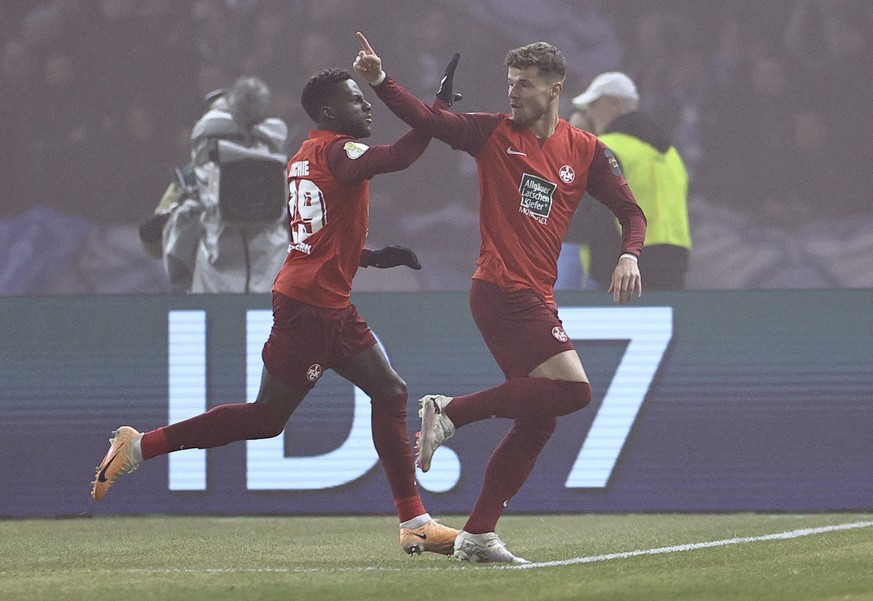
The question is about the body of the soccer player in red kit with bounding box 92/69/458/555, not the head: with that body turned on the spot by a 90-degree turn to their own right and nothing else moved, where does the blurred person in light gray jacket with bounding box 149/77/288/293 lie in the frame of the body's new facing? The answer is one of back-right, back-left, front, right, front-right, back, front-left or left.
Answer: back

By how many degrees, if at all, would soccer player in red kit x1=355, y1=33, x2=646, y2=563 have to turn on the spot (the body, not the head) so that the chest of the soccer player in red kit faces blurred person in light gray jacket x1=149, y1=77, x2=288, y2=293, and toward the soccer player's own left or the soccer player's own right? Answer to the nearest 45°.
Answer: approximately 180°

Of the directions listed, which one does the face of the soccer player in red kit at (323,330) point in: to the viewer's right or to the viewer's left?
to the viewer's right

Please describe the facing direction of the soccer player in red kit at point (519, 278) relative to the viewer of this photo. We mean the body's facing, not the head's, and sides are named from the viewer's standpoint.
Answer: facing the viewer and to the right of the viewer

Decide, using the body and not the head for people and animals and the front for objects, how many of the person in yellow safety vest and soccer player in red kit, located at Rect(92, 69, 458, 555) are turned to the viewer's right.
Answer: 1

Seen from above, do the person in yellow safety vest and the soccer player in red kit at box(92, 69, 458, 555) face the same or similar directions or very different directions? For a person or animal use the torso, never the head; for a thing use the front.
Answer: very different directions

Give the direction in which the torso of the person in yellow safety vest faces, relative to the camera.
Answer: to the viewer's left

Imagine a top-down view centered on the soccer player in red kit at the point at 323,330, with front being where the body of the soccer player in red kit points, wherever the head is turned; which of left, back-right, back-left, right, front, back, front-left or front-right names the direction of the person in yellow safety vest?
front-left

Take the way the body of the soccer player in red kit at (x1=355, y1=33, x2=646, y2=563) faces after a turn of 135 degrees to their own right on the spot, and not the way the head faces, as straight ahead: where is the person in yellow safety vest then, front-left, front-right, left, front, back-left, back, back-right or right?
right

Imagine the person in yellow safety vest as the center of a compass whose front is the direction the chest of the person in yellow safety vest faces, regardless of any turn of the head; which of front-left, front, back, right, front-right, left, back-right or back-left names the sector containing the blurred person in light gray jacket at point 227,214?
front

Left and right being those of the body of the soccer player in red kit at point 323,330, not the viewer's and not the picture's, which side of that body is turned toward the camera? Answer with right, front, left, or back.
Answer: right

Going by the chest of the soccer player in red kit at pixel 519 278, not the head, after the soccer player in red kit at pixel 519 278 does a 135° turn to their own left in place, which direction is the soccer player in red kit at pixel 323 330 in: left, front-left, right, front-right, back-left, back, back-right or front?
left
